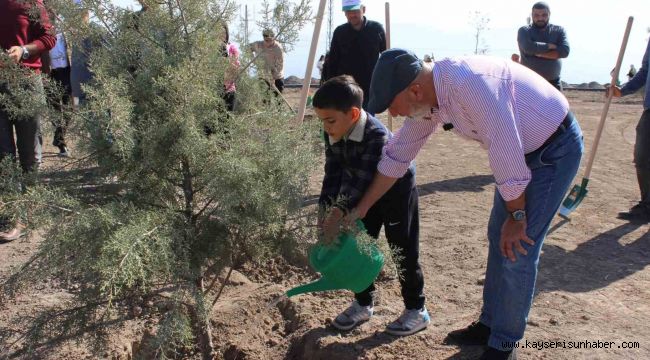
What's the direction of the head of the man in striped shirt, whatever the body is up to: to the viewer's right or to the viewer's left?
to the viewer's left

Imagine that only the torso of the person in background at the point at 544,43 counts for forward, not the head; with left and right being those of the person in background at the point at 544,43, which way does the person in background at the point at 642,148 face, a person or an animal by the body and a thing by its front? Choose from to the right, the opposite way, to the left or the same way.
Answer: to the right

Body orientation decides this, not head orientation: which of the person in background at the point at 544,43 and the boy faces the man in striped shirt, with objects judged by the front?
the person in background

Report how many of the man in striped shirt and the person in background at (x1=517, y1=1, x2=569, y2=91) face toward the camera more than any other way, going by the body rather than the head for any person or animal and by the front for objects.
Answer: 1

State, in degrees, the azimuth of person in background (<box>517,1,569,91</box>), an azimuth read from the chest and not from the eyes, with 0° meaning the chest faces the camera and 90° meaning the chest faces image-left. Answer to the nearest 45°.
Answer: approximately 0°

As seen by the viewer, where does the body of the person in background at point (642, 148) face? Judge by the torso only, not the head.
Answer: to the viewer's left

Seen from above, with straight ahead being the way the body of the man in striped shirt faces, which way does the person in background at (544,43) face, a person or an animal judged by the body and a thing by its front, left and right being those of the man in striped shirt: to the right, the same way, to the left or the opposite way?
to the left

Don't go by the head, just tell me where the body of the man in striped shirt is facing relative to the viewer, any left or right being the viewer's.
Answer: facing to the left of the viewer

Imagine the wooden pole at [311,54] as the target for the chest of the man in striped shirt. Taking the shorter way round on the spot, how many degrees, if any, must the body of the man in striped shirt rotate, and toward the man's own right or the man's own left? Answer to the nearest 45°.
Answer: approximately 45° to the man's own right
